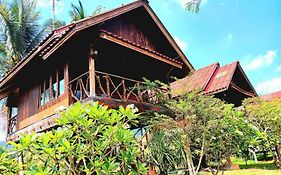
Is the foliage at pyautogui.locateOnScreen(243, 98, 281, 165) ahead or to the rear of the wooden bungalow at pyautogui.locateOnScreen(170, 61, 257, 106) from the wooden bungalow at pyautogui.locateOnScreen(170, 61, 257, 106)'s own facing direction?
ahead

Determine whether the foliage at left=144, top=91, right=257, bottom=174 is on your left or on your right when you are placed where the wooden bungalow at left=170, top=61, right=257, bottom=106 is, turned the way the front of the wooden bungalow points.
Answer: on your right

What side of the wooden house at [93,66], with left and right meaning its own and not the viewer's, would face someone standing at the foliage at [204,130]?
front

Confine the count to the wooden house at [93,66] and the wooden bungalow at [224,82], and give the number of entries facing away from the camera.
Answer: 0

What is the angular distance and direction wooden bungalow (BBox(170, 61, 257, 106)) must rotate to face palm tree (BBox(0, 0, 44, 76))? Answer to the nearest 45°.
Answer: approximately 135° to its right

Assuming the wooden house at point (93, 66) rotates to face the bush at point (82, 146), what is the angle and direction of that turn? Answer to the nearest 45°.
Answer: approximately 45° to its right

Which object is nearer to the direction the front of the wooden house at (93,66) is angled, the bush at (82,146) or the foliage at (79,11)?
the bush

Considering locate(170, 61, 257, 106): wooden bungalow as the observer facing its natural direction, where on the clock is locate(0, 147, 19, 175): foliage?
The foliage is roughly at 2 o'clock from the wooden bungalow.

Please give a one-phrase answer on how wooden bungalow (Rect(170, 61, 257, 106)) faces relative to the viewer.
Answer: facing the viewer and to the right of the viewer

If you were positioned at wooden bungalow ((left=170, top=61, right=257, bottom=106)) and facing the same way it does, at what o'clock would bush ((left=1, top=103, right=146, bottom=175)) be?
The bush is roughly at 2 o'clock from the wooden bungalow.

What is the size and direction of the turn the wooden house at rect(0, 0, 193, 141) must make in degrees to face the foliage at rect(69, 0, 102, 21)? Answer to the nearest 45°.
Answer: approximately 135° to its left
